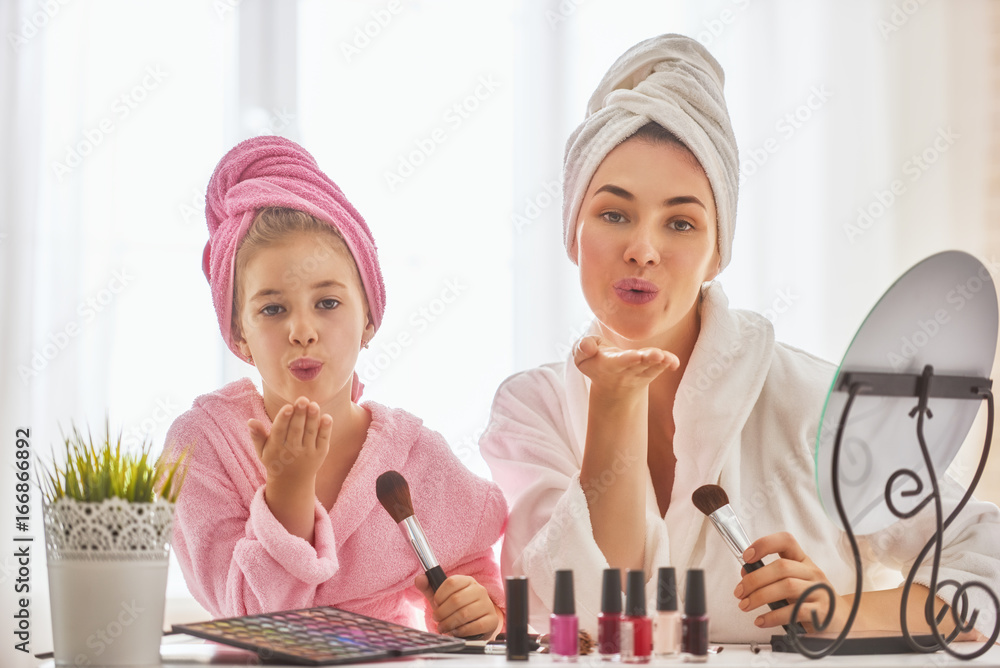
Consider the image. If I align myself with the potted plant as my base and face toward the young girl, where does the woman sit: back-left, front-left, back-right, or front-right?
front-right

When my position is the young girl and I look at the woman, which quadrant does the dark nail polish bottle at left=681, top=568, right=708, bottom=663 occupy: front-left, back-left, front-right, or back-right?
front-right

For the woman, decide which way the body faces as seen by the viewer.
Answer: toward the camera

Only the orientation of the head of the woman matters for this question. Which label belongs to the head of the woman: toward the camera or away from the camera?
toward the camera

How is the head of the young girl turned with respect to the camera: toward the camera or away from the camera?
toward the camera

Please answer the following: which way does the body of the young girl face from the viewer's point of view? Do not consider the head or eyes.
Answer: toward the camera

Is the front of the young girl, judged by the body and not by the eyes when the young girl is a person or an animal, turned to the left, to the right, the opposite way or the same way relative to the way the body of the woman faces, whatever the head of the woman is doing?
the same way
